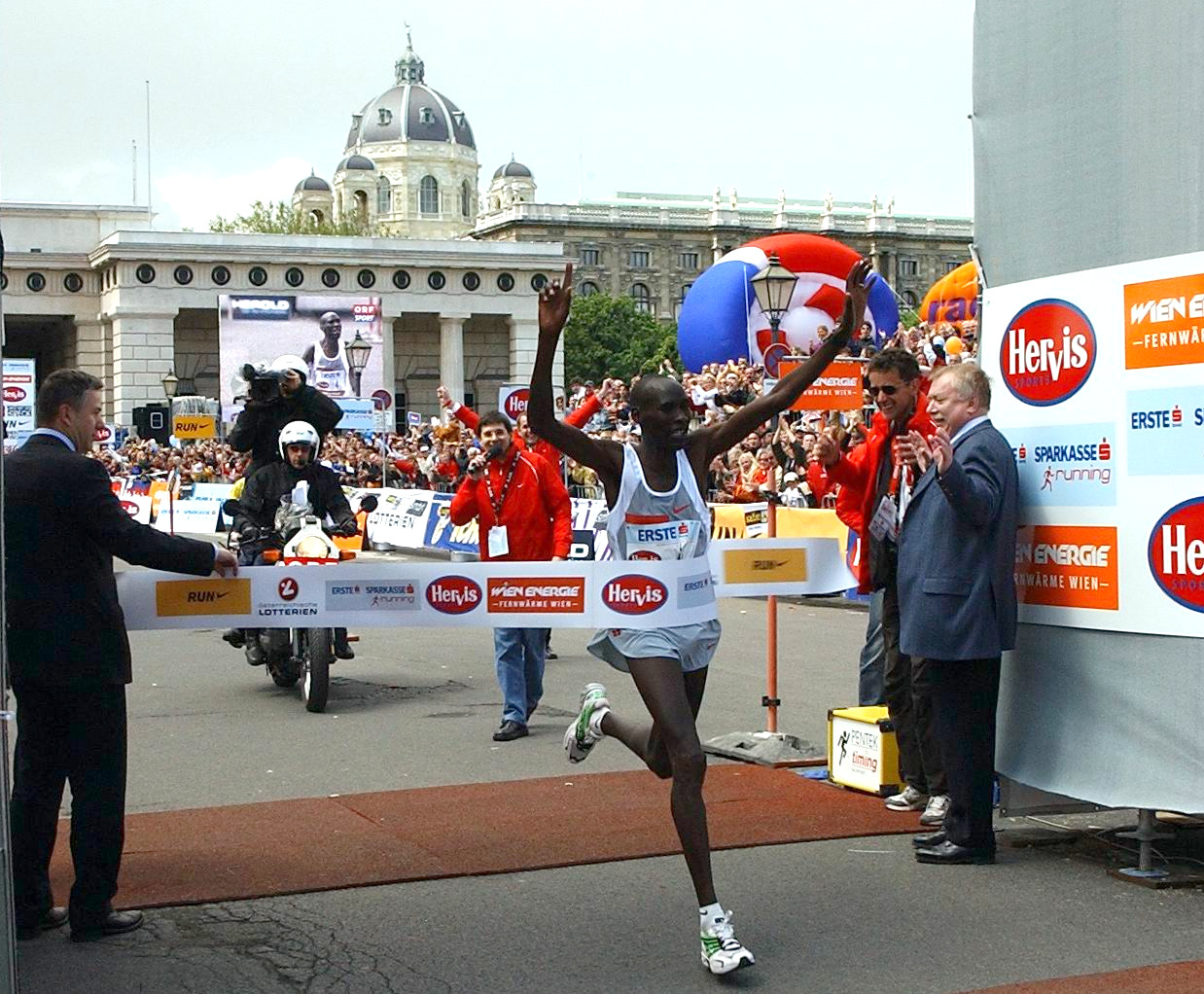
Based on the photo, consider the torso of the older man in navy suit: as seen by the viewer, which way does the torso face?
to the viewer's left

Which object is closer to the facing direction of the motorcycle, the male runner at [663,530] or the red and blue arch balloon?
the male runner

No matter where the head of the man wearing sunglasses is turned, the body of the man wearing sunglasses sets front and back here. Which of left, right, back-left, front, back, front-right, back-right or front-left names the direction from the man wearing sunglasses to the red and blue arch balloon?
back-right

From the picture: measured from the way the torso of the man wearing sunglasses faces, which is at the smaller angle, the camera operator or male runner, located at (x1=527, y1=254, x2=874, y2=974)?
the male runner

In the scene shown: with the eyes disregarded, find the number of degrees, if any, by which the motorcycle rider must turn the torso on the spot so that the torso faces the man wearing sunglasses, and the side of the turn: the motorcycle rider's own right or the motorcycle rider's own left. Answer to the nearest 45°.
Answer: approximately 45° to the motorcycle rider's own left

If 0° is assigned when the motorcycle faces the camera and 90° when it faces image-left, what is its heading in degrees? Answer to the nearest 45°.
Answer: approximately 0°

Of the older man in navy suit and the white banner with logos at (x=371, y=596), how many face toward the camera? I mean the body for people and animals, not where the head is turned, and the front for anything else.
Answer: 1

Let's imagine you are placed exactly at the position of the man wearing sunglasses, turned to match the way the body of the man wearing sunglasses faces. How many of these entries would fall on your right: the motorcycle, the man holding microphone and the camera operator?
3

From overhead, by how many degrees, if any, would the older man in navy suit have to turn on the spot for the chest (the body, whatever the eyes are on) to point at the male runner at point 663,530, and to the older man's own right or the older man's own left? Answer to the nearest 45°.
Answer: approximately 45° to the older man's own left

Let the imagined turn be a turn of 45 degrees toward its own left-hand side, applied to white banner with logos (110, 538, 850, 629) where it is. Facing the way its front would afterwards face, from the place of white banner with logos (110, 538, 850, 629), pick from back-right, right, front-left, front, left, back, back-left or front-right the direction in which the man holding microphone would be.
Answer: back-left

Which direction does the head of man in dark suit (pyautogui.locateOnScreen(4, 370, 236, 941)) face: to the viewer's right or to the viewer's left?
to the viewer's right

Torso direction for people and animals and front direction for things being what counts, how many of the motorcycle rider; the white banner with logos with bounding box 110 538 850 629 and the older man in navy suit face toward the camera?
2

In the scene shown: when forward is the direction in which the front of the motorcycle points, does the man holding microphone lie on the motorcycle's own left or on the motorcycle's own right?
on the motorcycle's own left
